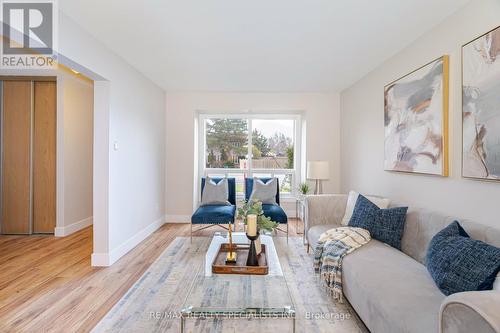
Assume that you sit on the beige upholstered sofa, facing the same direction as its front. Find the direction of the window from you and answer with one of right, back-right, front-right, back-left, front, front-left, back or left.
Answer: right

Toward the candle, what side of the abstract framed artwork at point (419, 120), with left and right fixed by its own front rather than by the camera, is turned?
front

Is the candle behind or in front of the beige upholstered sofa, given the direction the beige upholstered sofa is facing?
in front

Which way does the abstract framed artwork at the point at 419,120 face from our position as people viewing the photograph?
facing the viewer and to the left of the viewer

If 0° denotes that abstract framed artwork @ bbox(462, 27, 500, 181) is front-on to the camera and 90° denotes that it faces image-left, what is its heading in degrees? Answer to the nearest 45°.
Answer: approximately 45°

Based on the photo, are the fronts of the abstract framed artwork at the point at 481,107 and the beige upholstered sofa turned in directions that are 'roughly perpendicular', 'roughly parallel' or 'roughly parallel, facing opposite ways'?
roughly parallel

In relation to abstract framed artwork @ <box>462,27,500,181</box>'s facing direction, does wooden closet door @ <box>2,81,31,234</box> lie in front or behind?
in front

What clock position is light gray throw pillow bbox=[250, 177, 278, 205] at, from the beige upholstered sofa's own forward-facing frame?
The light gray throw pillow is roughly at 3 o'clock from the beige upholstered sofa.

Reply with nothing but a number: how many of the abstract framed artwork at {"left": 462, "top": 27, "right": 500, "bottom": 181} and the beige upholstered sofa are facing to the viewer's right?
0

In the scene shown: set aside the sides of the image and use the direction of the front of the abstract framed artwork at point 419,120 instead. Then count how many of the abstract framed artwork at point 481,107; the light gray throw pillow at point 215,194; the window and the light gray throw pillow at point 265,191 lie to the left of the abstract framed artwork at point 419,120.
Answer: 1

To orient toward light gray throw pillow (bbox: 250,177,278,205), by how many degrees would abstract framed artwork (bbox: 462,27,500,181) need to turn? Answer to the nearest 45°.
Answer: approximately 45° to its right

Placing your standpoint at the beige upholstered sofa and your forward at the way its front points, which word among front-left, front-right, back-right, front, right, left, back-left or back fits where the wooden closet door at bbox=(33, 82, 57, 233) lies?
front-right

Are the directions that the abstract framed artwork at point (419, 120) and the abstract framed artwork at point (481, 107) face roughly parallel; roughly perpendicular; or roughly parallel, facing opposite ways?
roughly parallel

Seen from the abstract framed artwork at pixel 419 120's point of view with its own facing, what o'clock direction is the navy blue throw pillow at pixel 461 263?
The navy blue throw pillow is roughly at 10 o'clock from the abstract framed artwork.

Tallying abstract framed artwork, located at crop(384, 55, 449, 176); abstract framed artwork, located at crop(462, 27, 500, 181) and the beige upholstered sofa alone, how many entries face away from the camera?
0

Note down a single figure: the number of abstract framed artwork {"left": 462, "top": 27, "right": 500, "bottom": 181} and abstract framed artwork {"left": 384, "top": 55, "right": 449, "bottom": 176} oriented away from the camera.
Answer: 0

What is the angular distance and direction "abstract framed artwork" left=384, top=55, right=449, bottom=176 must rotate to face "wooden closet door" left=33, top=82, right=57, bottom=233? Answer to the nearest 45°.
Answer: approximately 45° to its right

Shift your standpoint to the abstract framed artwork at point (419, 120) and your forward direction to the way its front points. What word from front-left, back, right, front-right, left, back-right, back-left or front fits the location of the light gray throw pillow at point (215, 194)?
front-right
